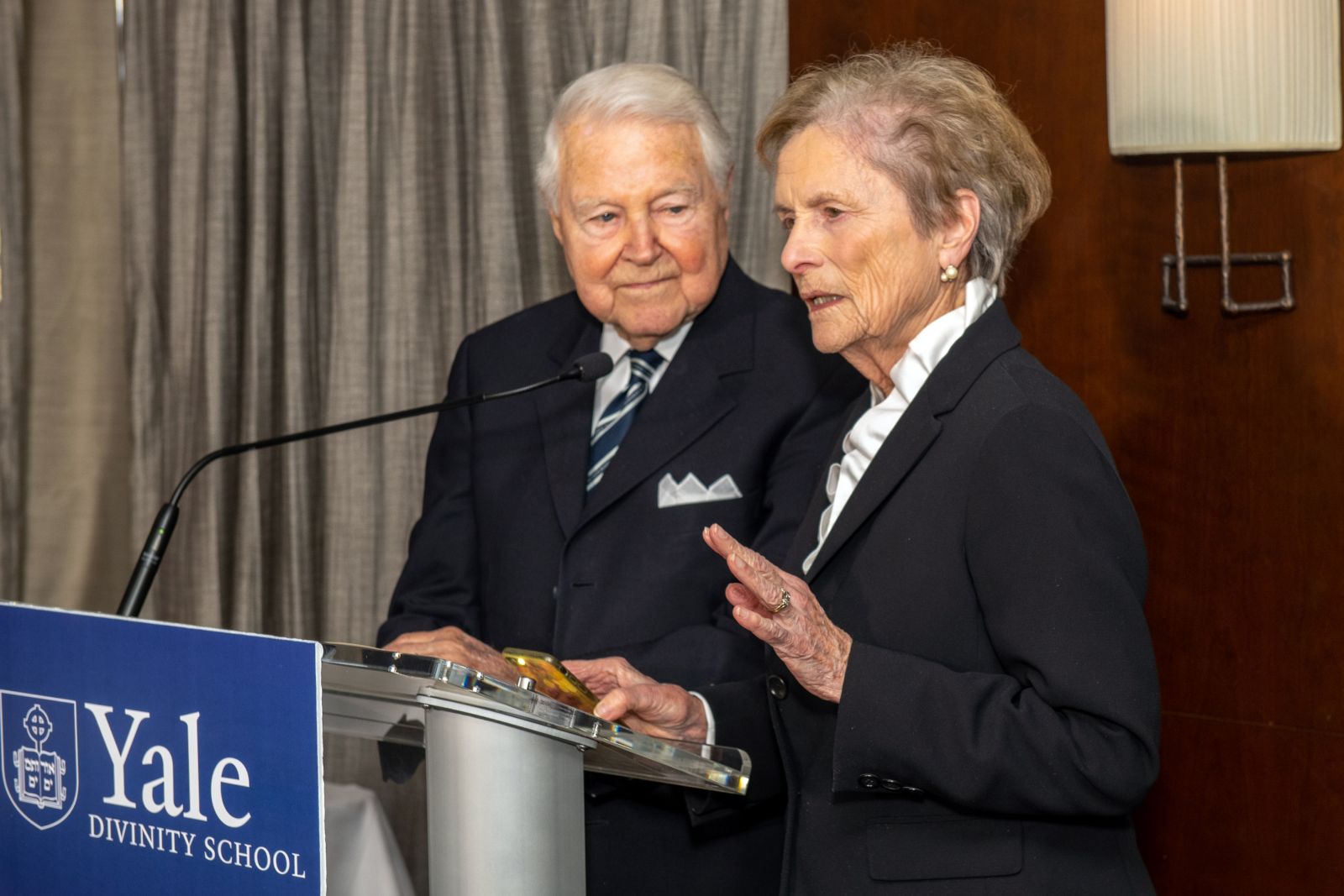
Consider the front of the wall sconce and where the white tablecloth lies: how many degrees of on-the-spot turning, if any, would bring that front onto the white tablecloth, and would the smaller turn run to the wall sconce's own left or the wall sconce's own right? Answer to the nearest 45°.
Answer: approximately 90° to the wall sconce's own right

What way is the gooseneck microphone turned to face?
to the viewer's right

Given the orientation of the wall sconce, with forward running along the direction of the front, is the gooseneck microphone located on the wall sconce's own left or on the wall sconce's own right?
on the wall sconce's own right

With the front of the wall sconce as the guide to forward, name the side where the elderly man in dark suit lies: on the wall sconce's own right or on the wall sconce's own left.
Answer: on the wall sconce's own right

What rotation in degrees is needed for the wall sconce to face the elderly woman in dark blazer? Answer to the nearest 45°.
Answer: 0° — it already faces them

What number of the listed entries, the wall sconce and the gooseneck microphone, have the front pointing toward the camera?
1
